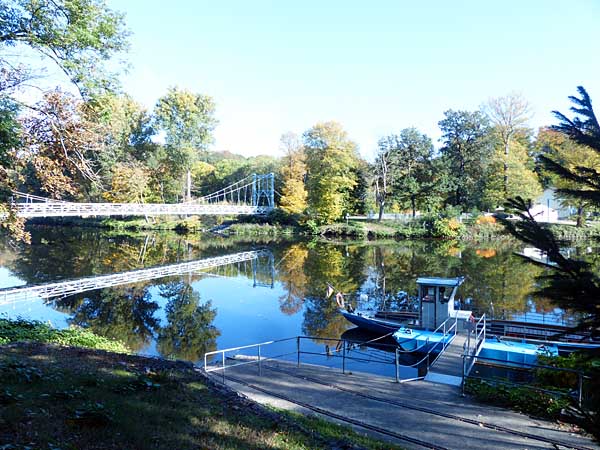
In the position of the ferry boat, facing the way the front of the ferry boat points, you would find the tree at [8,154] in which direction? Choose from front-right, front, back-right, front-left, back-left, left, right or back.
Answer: front-left

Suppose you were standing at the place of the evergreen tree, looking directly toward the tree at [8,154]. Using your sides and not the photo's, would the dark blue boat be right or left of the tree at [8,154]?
right

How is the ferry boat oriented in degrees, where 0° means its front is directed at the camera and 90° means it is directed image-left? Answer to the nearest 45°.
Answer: approximately 90°

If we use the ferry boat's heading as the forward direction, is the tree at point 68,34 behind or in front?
in front
